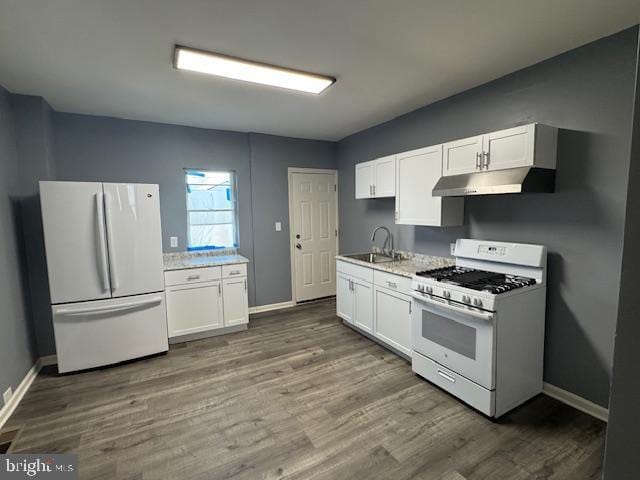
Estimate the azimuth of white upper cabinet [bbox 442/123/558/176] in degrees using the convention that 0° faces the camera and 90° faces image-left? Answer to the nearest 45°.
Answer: approximately 45°

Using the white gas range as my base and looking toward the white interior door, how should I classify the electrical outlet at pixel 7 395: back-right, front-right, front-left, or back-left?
front-left

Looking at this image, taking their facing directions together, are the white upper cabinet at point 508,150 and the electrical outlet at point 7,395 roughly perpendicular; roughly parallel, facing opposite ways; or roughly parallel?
roughly parallel, facing opposite ways

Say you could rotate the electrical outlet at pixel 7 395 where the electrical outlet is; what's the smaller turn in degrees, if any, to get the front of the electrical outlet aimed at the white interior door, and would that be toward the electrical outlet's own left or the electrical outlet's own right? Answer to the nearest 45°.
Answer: approximately 45° to the electrical outlet's own left

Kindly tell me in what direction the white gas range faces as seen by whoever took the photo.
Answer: facing the viewer and to the left of the viewer

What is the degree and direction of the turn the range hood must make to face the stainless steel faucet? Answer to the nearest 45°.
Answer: approximately 90° to its right

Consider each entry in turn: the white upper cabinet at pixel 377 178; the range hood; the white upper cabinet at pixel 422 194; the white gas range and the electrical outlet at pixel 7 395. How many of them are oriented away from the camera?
0

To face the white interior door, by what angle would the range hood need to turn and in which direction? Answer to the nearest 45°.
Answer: approximately 90° to its right

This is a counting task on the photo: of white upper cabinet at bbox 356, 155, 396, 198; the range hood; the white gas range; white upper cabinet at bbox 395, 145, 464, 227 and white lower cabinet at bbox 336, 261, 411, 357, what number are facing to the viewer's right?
0

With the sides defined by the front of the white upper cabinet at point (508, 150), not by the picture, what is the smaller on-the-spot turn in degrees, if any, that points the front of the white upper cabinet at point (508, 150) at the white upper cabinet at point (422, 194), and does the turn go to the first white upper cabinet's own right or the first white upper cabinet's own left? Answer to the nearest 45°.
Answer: approximately 90° to the first white upper cabinet's own right

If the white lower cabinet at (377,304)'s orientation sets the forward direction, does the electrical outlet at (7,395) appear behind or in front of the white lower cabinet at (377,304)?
in front

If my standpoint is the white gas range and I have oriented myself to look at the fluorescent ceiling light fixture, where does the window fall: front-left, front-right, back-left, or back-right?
front-right

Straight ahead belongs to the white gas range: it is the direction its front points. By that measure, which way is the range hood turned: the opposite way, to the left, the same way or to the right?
the same way

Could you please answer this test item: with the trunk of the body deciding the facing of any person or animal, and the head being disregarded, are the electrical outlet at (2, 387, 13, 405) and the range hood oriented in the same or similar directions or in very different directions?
very different directions

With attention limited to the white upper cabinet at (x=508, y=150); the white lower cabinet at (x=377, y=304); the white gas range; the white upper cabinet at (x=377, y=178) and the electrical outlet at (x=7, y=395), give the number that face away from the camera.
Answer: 0

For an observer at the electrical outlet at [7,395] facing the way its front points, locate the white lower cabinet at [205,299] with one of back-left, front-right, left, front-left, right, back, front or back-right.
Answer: front-left

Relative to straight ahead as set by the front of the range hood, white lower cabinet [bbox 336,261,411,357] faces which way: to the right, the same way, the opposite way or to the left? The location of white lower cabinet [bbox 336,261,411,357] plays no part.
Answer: the same way

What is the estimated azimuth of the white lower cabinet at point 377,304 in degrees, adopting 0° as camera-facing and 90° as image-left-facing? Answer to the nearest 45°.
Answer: approximately 45°

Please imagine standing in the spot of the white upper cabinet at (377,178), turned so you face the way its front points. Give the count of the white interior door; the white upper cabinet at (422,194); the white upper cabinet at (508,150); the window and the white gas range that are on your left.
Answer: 3

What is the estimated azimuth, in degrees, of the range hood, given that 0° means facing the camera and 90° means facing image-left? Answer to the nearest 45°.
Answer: approximately 45°

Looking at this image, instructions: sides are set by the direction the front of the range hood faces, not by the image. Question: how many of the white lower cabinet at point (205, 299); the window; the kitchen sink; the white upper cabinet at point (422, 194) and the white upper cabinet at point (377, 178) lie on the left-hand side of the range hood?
0

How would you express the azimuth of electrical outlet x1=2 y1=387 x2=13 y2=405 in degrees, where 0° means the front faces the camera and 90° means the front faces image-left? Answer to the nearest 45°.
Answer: approximately 315°

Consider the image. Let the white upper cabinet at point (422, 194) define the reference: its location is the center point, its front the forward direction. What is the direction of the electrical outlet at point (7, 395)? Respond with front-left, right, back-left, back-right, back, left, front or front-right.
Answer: front

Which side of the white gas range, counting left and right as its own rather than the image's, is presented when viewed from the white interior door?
right
